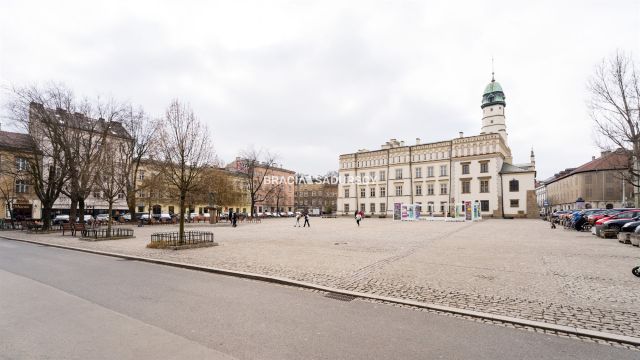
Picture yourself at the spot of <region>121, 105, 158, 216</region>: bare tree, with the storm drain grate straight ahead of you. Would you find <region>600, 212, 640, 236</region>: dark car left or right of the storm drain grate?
left

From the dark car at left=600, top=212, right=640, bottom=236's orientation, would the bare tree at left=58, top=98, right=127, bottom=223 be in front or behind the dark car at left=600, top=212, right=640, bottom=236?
in front

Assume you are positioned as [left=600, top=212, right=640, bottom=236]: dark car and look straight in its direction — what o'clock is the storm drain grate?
The storm drain grate is roughly at 11 o'clock from the dark car.

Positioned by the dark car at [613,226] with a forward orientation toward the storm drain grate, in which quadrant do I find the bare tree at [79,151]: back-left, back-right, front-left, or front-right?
front-right

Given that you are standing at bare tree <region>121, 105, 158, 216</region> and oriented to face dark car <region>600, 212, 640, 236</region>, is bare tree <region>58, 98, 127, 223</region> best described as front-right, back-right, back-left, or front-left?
front-right

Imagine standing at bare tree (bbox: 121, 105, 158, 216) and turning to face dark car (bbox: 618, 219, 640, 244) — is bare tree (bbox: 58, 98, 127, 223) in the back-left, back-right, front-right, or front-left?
front-right

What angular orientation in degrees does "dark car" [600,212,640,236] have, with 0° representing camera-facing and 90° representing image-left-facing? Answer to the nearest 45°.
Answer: approximately 45°

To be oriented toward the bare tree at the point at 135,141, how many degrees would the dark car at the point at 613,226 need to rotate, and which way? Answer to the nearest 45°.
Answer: approximately 45° to its right
